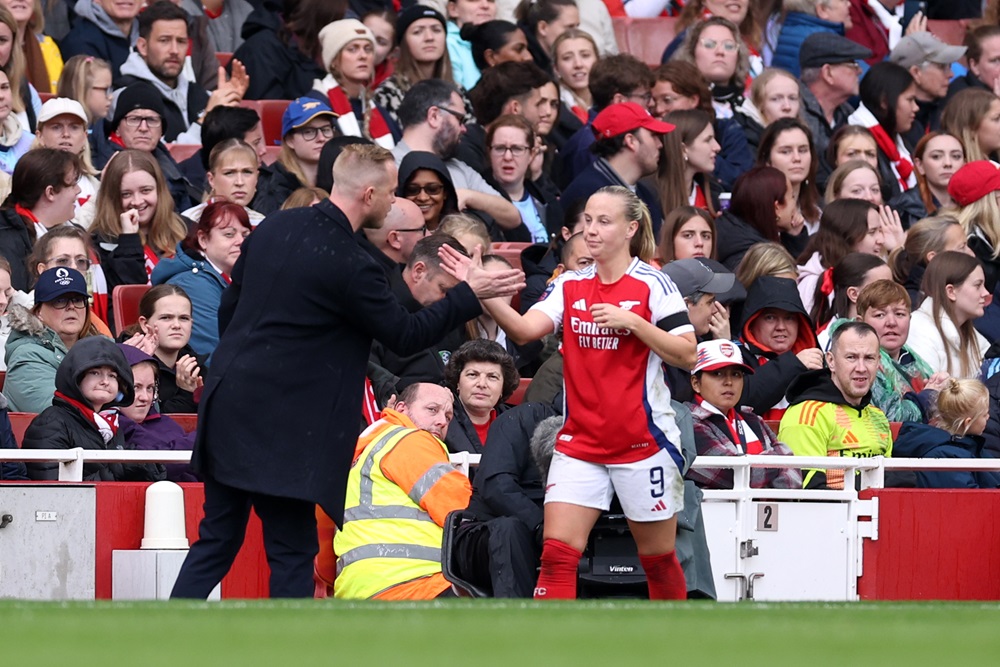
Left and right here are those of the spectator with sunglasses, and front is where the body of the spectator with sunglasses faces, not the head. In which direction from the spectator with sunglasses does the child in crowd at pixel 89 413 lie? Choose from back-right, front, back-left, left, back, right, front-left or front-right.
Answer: front-right

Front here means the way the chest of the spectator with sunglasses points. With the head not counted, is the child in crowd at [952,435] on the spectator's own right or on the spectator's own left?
on the spectator's own left

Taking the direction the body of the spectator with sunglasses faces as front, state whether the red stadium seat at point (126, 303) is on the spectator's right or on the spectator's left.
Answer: on the spectator's right

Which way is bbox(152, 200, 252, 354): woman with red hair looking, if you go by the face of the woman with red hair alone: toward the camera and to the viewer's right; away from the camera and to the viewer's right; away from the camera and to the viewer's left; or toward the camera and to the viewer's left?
toward the camera and to the viewer's right

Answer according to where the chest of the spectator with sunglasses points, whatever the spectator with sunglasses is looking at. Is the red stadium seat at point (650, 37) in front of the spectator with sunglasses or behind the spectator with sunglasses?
behind

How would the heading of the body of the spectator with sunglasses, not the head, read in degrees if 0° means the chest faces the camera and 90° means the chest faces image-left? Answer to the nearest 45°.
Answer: approximately 0°

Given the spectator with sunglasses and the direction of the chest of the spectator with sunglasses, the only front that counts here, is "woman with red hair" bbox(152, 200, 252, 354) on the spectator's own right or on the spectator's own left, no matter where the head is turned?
on the spectator's own right

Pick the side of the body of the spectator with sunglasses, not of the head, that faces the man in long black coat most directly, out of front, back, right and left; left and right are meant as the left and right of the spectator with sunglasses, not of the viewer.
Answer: front

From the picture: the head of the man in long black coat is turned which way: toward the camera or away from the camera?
away from the camera
